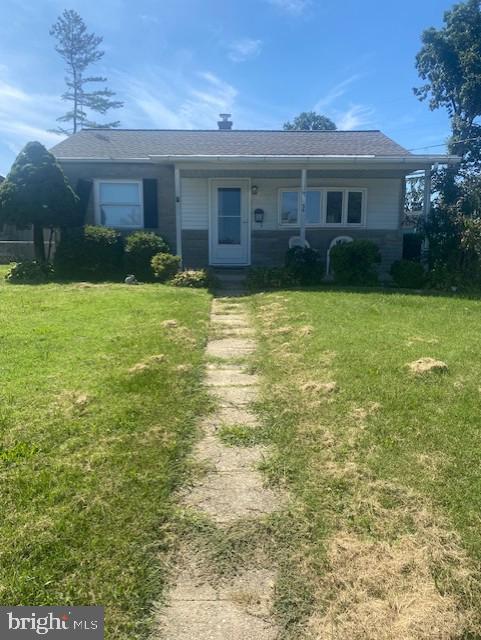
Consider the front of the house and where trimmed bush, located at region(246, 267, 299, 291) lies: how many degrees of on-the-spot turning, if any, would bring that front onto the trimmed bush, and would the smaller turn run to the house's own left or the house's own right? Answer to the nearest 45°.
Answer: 0° — it already faces it

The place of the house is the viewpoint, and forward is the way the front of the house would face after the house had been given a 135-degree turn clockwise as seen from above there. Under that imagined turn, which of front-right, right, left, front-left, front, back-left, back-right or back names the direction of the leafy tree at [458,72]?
right

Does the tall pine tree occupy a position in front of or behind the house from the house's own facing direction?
behind

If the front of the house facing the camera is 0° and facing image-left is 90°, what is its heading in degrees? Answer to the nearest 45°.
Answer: approximately 0°

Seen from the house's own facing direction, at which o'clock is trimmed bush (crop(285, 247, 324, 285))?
The trimmed bush is roughly at 11 o'clock from the house.

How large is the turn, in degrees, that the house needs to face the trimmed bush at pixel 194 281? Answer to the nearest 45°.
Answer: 0° — it already faces it

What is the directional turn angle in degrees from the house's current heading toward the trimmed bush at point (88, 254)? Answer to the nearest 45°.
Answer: approximately 45° to its right

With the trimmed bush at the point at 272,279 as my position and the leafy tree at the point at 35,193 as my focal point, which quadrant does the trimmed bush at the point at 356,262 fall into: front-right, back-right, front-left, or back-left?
back-right

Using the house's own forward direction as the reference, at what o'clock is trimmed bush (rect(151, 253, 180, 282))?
The trimmed bush is roughly at 1 o'clock from the house.

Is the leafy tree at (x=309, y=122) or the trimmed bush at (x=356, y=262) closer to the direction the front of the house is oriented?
the trimmed bush

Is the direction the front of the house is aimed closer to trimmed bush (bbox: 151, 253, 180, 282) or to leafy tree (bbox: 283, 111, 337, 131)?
the trimmed bush

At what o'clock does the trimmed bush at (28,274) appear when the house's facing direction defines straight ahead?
The trimmed bush is roughly at 2 o'clock from the house.
